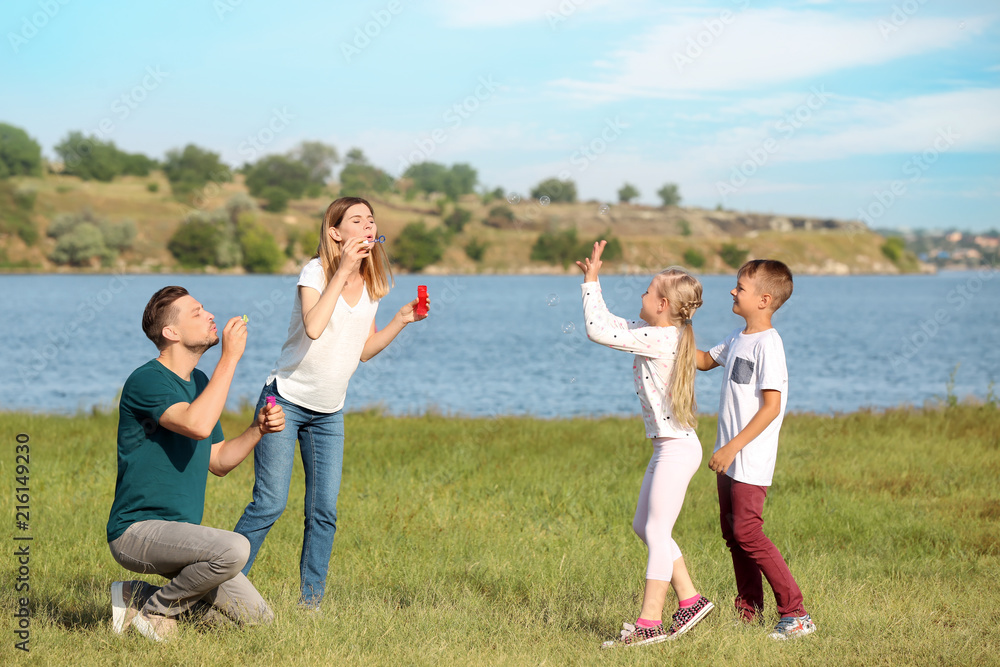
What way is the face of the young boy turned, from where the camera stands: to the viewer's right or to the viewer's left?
to the viewer's left

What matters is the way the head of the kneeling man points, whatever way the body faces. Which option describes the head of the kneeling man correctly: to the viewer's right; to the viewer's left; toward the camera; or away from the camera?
to the viewer's right

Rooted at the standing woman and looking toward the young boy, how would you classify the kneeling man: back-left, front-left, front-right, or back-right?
back-right

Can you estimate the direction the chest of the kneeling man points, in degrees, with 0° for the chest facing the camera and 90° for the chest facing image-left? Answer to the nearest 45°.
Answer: approximately 270°

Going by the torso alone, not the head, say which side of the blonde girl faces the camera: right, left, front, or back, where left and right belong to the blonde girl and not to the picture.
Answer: left
